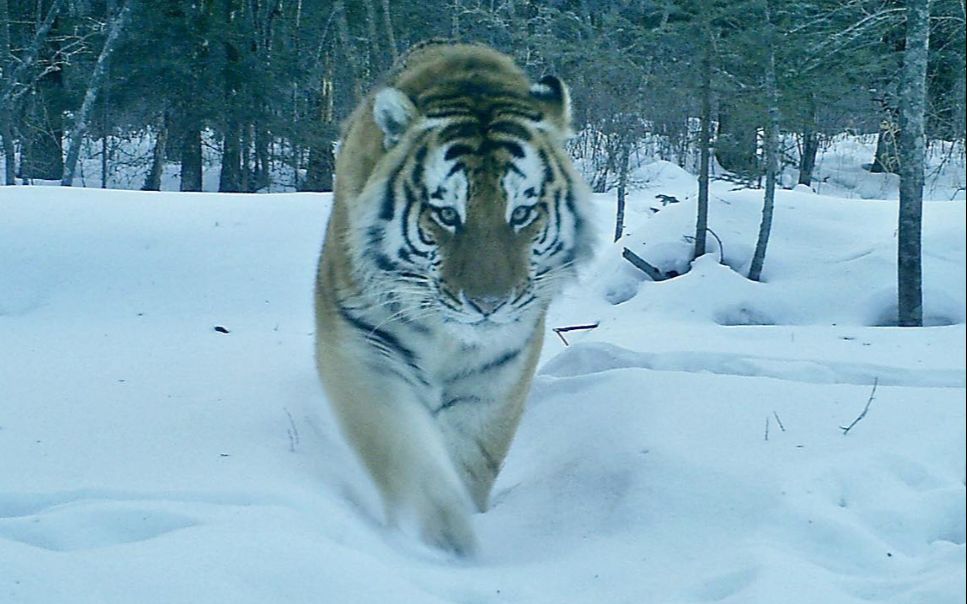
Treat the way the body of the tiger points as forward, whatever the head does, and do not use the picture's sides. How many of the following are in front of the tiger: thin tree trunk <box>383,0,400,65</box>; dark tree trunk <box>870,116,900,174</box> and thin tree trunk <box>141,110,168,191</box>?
0

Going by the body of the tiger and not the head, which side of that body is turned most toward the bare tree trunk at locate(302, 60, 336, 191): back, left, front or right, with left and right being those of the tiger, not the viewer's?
back

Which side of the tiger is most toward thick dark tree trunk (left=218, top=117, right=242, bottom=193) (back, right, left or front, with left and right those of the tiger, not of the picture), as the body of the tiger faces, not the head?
back

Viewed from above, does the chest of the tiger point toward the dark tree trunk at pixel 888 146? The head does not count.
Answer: no

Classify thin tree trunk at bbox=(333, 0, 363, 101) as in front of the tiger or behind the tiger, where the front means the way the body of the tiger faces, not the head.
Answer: behind

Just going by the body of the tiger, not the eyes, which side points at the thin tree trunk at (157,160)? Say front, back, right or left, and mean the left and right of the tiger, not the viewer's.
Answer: back

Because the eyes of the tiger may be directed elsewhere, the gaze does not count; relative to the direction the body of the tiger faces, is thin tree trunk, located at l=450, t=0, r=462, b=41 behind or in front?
behind

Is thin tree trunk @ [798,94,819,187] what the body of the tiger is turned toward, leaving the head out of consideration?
no

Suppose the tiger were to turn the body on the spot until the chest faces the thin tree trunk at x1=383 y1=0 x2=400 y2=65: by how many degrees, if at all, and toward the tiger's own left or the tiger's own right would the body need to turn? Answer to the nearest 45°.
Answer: approximately 180°

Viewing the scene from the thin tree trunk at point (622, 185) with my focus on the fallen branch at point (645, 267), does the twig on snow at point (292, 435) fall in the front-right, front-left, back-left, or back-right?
front-right

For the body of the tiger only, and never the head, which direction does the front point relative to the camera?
toward the camera

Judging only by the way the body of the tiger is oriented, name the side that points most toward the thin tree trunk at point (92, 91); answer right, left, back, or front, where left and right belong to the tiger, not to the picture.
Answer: back
